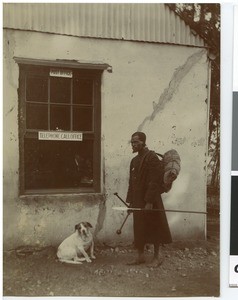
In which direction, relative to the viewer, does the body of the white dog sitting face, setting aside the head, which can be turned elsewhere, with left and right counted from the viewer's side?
facing the viewer and to the right of the viewer
